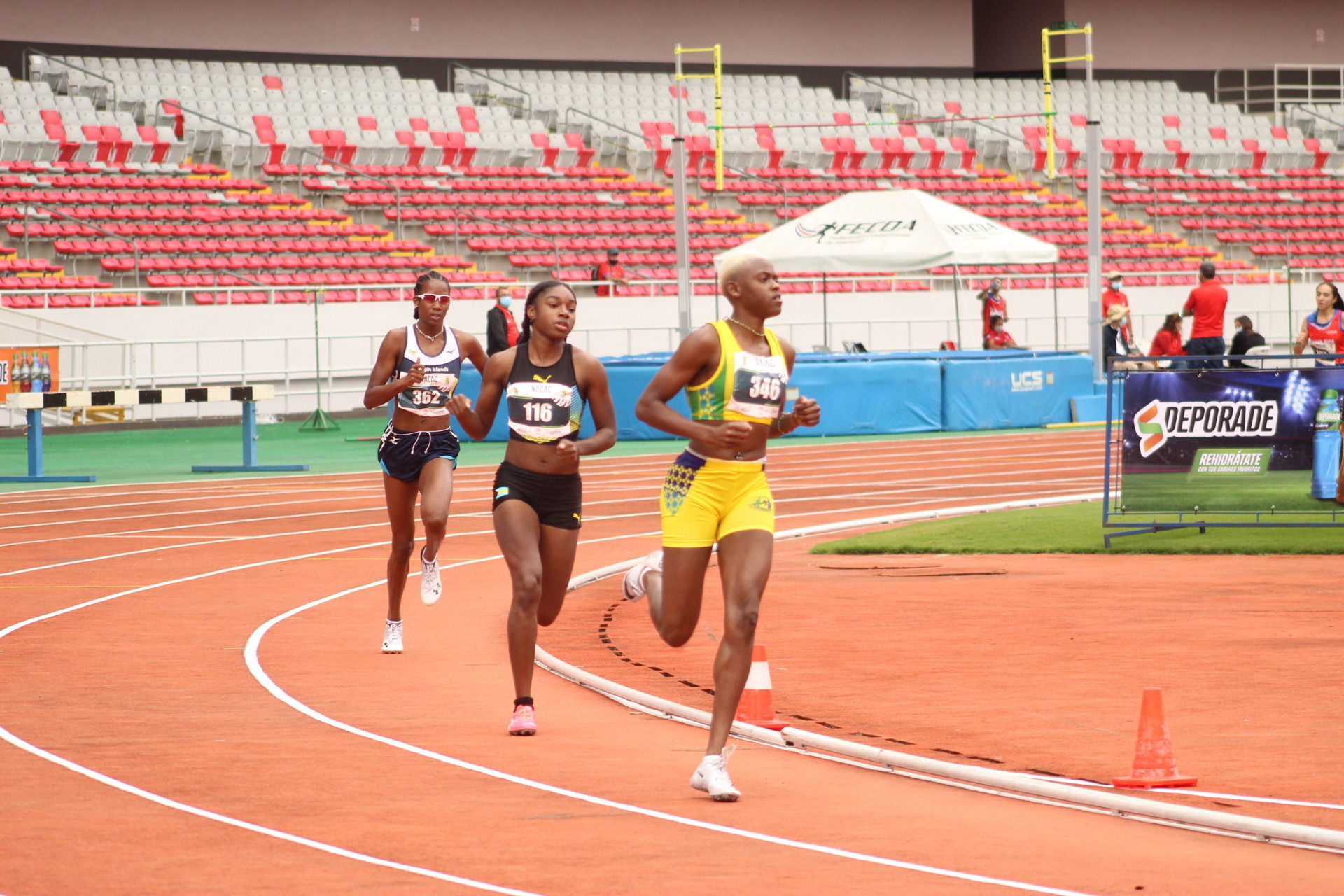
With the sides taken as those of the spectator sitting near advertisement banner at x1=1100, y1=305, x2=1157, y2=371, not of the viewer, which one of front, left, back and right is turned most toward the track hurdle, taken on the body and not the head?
right

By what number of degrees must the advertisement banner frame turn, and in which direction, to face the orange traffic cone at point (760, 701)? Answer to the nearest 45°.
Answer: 0° — it already faces it

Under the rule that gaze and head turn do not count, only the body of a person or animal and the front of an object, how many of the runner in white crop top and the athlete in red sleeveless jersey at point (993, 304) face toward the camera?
2

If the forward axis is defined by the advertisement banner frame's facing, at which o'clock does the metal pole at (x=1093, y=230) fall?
The metal pole is roughly at 6 o'clock from the advertisement banner frame.

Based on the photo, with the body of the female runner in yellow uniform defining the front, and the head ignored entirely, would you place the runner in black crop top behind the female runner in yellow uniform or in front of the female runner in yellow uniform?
behind

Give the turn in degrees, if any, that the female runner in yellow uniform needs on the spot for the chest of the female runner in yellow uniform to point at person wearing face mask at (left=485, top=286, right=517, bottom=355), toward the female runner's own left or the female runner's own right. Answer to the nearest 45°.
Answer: approximately 135° to the female runner's own left

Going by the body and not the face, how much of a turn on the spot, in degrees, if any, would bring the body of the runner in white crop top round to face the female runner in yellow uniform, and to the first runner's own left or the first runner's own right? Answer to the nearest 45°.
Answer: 0° — they already face them

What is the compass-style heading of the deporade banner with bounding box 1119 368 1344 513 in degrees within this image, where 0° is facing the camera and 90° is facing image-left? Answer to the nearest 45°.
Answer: approximately 0°
